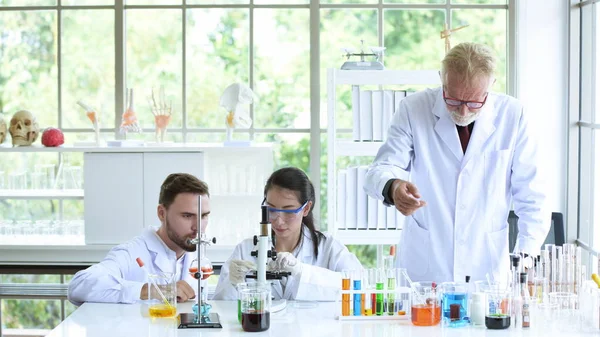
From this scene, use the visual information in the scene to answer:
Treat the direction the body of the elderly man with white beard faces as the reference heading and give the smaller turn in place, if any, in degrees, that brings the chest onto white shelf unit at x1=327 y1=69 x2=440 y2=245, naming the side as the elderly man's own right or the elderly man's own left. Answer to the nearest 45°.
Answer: approximately 135° to the elderly man's own right

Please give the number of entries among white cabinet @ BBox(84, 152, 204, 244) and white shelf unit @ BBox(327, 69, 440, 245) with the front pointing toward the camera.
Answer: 2

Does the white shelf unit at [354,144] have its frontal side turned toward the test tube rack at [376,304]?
yes

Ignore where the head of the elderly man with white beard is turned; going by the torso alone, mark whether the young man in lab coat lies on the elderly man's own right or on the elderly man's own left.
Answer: on the elderly man's own right

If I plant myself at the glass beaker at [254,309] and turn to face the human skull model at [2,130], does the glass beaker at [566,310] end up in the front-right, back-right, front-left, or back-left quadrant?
back-right

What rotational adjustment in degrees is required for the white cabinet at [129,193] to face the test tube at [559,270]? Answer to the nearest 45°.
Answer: approximately 45° to its left

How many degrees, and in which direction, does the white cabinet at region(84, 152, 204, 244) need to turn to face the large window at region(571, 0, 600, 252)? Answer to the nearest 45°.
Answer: approximately 90° to its left

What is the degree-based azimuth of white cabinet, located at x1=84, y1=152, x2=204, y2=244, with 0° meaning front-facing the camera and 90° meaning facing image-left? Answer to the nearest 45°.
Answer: approximately 0°
